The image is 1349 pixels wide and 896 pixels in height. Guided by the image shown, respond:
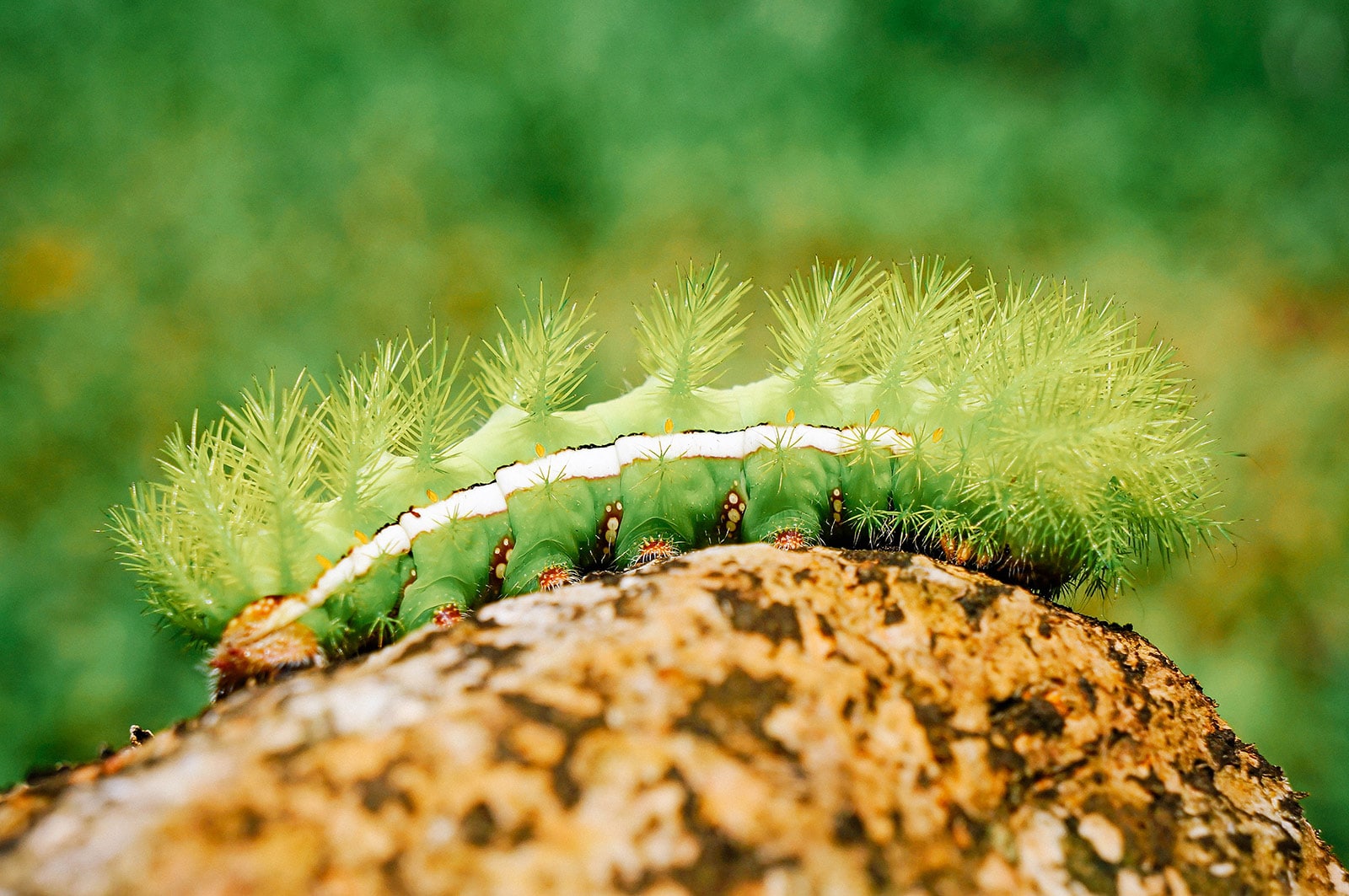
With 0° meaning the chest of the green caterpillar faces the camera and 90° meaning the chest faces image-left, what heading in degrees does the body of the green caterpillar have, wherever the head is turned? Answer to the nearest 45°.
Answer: approximately 270°
